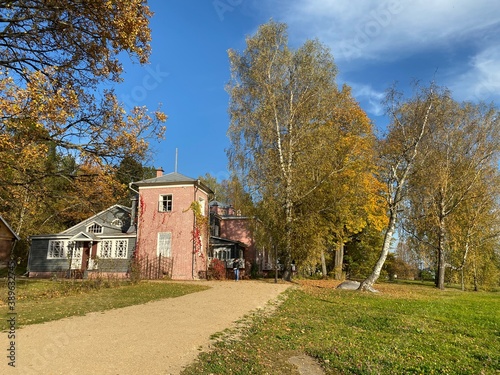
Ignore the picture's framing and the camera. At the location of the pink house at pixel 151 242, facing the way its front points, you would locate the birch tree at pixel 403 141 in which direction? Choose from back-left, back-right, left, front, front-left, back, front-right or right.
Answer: front-left

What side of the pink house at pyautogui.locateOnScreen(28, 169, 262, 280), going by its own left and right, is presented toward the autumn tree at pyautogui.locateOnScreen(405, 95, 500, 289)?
left

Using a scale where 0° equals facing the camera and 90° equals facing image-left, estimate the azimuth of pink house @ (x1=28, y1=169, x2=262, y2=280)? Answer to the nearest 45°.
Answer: approximately 0°

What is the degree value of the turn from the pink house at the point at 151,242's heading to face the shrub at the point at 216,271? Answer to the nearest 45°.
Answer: approximately 45° to its left

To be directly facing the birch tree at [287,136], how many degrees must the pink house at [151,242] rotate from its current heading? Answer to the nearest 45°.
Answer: approximately 45° to its left
